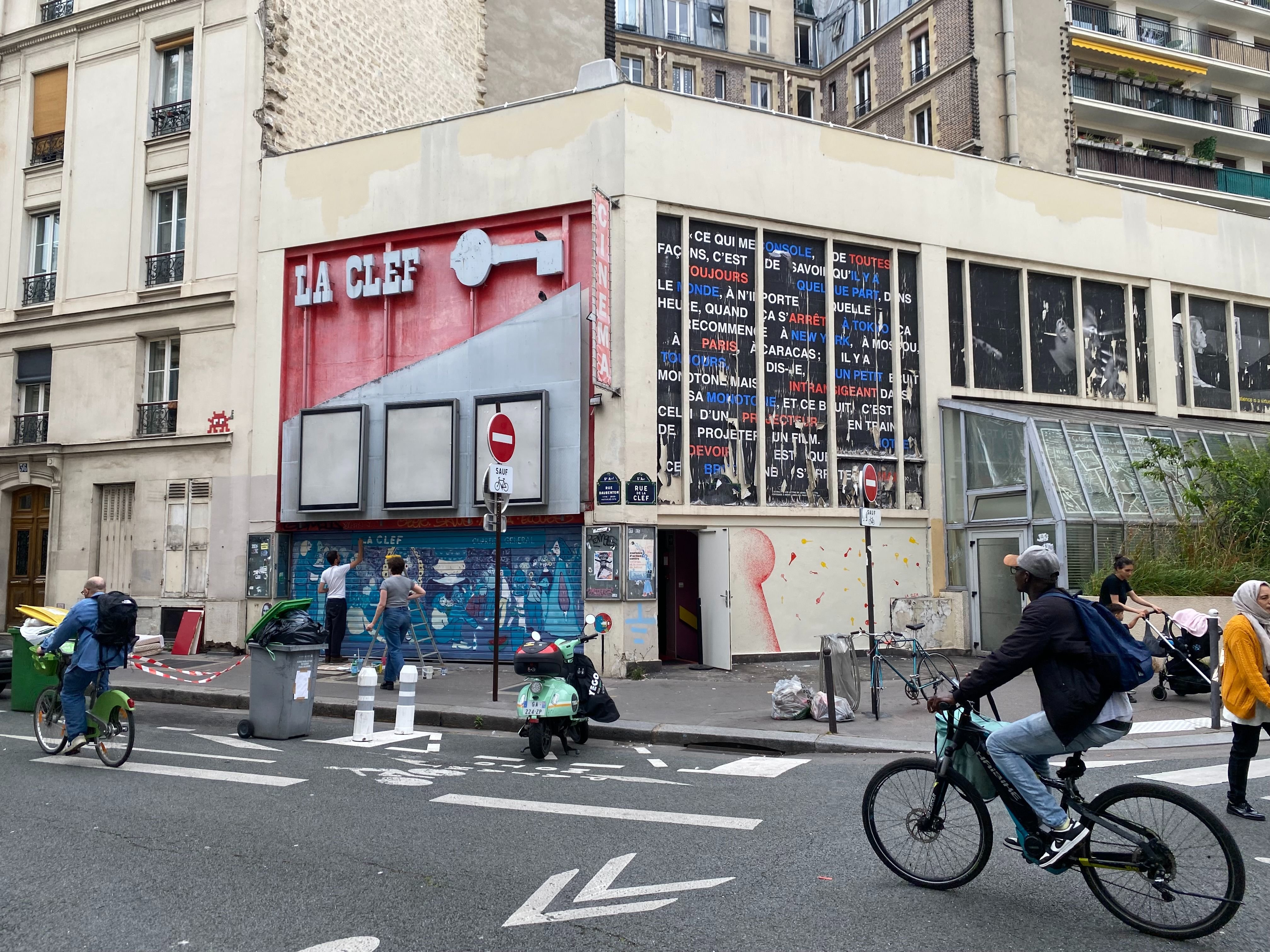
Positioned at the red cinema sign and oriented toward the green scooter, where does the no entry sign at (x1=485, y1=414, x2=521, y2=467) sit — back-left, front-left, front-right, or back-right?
front-right

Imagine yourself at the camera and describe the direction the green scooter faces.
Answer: facing away from the viewer and to the right of the viewer

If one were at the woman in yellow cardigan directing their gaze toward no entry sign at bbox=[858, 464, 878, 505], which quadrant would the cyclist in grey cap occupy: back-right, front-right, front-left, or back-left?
back-left

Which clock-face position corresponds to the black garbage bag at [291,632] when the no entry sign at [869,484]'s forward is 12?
The black garbage bag is roughly at 4 o'clock from the no entry sign.

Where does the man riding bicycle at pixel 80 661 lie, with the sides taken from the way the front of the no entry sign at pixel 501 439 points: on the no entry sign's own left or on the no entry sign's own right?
on the no entry sign's own right

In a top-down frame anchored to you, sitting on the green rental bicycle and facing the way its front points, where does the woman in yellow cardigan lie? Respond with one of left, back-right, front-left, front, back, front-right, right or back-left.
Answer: back

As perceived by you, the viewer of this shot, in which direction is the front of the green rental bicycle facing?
facing away from the viewer and to the left of the viewer

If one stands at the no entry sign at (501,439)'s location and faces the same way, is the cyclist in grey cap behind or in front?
in front

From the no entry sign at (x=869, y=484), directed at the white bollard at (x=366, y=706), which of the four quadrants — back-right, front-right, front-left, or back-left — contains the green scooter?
front-left

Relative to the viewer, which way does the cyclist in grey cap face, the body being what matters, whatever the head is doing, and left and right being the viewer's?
facing to the left of the viewer

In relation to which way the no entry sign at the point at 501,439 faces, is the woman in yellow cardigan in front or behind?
in front

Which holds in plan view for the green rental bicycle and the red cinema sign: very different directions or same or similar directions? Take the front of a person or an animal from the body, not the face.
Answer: very different directions

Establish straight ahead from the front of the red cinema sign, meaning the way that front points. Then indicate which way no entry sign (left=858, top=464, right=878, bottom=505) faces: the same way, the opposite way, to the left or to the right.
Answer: the same way

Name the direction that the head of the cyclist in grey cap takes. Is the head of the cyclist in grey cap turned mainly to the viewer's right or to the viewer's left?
to the viewer's left

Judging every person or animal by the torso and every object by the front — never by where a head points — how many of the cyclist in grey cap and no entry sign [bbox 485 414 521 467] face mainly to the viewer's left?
1

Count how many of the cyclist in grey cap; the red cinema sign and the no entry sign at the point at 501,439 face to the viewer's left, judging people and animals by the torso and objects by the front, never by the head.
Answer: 1

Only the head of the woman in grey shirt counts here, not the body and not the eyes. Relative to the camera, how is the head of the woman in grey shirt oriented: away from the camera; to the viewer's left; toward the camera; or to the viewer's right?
away from the camera
